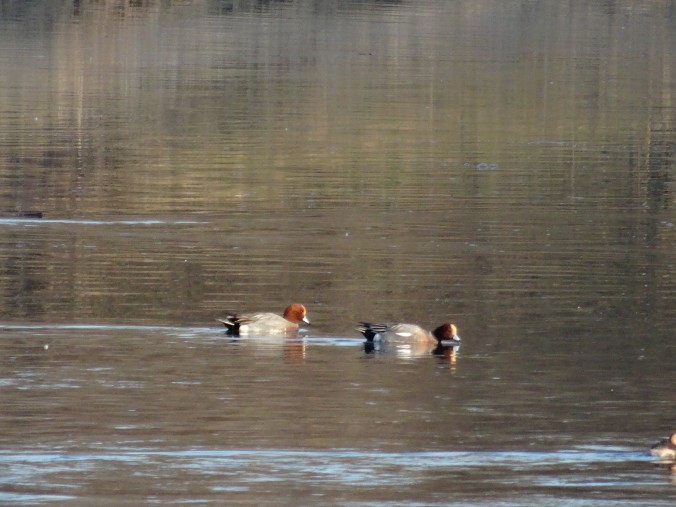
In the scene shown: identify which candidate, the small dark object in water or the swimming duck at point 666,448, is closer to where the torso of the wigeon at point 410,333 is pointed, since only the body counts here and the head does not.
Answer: the swimming duck

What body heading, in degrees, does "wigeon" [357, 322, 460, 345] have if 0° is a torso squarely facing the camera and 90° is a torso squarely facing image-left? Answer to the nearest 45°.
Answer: approximately 270°

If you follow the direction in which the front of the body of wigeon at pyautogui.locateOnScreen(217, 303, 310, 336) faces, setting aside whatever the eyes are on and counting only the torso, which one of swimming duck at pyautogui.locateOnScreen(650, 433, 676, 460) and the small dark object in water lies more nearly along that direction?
the swimming duck

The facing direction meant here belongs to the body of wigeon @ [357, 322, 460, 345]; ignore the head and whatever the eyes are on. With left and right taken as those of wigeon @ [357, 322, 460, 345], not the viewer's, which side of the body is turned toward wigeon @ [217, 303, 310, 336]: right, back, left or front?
back

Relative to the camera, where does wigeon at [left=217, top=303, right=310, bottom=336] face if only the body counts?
to the viewer's right
